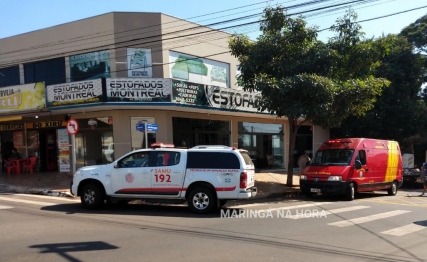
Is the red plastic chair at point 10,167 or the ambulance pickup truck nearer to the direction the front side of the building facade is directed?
the ambulance pickup truck

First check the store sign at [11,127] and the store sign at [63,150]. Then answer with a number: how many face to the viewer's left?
0

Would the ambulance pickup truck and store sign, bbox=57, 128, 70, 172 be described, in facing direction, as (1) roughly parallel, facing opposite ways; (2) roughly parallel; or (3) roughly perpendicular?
roughly perpendicular

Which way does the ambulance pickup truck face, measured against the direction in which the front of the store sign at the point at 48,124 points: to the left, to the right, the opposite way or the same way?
to the right

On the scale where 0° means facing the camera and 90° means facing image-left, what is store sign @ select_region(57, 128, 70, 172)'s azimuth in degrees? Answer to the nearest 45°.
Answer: approximately 0°
